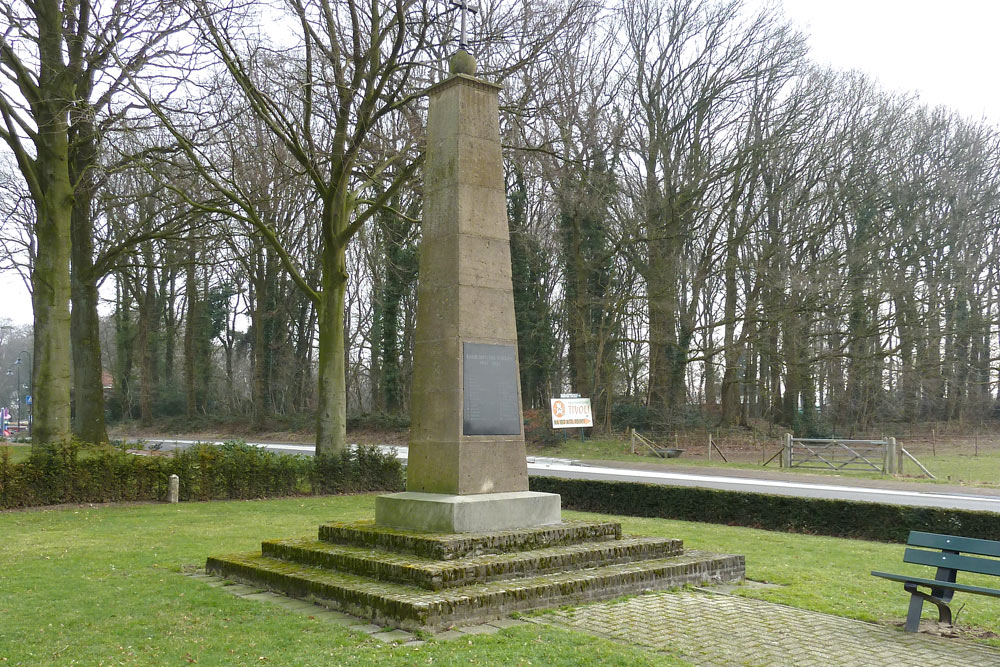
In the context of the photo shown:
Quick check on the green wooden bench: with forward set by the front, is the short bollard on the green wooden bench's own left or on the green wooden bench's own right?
on the green wooden bench's own right

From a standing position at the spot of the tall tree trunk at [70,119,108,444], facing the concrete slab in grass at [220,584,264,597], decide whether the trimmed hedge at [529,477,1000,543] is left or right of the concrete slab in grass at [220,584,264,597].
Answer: left

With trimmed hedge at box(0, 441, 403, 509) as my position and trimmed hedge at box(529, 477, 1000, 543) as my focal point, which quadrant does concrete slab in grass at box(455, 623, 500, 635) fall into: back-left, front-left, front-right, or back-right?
front-right

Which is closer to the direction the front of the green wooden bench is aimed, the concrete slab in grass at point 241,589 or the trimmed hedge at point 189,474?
the concrete slab in grass

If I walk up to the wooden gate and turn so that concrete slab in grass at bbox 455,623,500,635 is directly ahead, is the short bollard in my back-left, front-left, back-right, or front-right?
front-right

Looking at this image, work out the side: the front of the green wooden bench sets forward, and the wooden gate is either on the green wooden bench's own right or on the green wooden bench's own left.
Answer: on the green wooden bench's own right

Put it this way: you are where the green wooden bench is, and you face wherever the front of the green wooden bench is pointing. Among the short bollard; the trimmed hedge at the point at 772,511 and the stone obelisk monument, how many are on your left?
0

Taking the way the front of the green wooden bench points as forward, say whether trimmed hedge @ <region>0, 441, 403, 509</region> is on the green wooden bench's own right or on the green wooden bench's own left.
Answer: on the green wooden bench's own right

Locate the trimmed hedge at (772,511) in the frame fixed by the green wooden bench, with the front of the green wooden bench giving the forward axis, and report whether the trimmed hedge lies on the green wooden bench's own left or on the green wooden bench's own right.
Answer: on the green wooden bench's own right

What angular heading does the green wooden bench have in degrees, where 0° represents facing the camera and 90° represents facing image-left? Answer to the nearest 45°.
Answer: approximately 45°

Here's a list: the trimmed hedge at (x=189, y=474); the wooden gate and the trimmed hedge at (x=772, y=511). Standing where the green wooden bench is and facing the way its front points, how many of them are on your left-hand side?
0

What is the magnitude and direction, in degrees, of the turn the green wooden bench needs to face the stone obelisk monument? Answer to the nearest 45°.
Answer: approximately 45° to its right

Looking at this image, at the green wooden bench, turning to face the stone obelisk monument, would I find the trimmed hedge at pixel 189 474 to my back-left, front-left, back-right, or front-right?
front-right

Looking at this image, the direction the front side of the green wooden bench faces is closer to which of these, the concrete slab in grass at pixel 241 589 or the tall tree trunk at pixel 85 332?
the concrete slab in grass

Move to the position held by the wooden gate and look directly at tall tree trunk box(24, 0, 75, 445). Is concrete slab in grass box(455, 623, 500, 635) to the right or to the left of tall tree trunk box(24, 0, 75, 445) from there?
left

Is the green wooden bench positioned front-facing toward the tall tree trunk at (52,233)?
no

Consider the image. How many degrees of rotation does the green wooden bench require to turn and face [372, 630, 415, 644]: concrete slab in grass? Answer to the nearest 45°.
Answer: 0° — it already faces it

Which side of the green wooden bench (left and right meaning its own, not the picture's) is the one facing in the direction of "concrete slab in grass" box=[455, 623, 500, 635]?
front
